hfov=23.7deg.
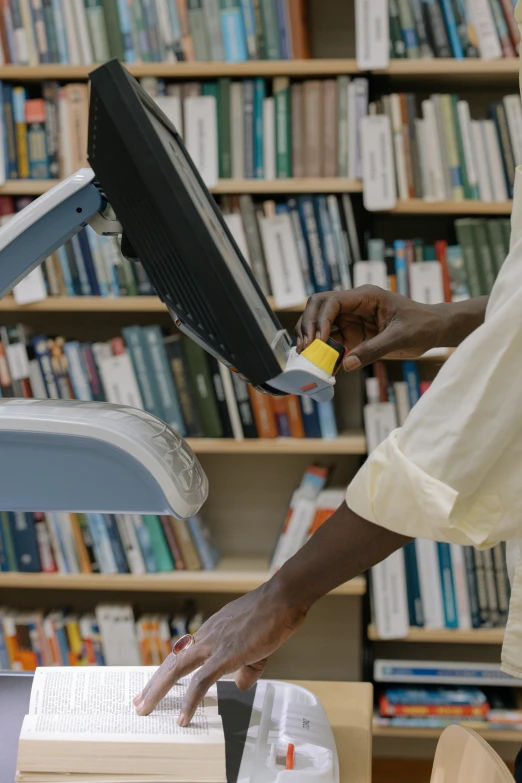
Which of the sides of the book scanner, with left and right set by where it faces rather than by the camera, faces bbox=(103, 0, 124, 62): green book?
left

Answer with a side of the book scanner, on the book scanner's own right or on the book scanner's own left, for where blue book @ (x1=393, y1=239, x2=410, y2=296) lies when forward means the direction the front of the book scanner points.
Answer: on the book scanner's own left

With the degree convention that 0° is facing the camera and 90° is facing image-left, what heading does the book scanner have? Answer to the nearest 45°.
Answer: approximately 270°

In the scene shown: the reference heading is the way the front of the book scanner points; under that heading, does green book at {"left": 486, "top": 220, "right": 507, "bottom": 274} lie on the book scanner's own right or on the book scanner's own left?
on the book scanner's own left

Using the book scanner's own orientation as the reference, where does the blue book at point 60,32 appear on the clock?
The blue book is roughly at 9 o'clock from the book scanner.

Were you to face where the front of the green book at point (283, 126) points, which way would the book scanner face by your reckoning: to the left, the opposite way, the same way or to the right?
to the left

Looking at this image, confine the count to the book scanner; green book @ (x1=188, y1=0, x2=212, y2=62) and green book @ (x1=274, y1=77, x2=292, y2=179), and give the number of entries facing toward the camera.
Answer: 2

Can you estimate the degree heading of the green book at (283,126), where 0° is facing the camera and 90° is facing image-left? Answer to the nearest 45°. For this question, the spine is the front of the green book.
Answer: approximately 0°

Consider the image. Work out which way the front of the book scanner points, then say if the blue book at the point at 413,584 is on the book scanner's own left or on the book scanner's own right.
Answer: on the book scanner's own left

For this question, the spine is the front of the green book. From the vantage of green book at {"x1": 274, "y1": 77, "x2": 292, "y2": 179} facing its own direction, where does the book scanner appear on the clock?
The book scanner is roughly at 12 o'clock from the green book.
